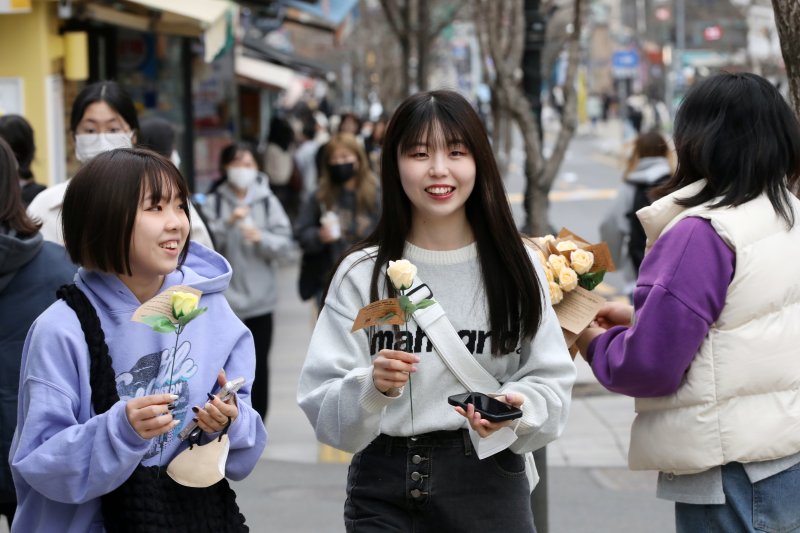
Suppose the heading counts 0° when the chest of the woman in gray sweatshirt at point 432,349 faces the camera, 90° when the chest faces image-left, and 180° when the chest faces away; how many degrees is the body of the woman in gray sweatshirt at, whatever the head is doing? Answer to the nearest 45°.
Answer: approximately 0°

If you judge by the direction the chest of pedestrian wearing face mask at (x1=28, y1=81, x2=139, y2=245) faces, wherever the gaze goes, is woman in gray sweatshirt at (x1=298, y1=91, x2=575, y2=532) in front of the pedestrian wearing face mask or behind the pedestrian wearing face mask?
in front

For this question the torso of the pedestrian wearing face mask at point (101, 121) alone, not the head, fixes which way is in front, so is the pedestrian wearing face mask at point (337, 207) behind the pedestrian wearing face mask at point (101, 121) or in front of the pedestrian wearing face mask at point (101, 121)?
behind

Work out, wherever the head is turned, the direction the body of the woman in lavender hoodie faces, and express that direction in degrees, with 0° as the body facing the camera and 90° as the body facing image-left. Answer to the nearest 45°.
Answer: approximately 315°

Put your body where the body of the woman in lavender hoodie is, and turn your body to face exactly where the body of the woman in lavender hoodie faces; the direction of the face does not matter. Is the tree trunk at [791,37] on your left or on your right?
on your left

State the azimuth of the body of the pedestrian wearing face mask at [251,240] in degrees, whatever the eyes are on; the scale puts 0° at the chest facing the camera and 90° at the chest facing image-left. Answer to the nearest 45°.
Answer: approximately 0°

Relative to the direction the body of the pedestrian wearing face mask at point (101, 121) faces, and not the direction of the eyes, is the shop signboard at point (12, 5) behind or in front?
behind

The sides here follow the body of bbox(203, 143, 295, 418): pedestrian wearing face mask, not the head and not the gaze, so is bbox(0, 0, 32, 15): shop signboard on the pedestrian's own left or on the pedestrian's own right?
on the pedestrian's own right

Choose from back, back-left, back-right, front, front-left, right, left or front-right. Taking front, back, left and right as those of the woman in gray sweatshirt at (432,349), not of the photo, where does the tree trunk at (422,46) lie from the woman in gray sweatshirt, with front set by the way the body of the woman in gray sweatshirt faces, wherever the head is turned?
back

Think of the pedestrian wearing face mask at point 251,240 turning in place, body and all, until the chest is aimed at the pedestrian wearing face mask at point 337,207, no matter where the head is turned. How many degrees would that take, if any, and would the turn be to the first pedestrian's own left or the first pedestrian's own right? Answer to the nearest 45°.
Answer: approximately 135° to the first pedestrian's own left

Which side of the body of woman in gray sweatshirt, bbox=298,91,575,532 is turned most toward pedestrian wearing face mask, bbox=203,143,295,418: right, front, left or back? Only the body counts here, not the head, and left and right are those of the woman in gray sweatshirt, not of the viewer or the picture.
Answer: back

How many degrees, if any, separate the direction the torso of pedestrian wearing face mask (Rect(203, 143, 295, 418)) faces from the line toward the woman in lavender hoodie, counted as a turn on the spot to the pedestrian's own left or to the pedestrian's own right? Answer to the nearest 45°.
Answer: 0° — they already face them
